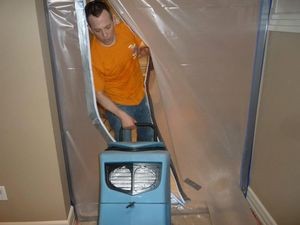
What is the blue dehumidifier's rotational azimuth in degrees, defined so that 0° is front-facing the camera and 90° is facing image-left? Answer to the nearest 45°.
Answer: approximately 0°
